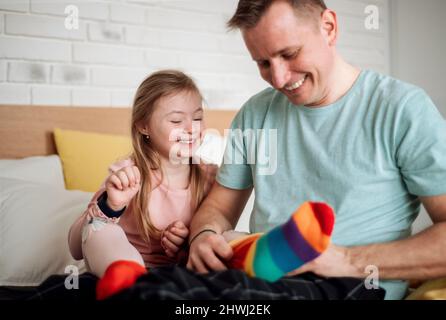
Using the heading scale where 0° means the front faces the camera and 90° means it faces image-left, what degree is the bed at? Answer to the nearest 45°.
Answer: approximately 0°

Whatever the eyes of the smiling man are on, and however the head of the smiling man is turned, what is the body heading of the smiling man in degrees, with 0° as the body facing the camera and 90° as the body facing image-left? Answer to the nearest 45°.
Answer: approximately 45°

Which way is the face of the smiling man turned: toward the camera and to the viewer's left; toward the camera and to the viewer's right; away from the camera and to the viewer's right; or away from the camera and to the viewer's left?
toward the camera and to the viewer's left

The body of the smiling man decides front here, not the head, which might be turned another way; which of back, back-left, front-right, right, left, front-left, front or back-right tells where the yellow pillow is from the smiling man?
right
